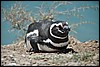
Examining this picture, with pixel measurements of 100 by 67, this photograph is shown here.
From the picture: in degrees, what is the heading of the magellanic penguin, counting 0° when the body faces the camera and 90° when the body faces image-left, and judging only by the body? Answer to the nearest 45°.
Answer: approximately 315°
